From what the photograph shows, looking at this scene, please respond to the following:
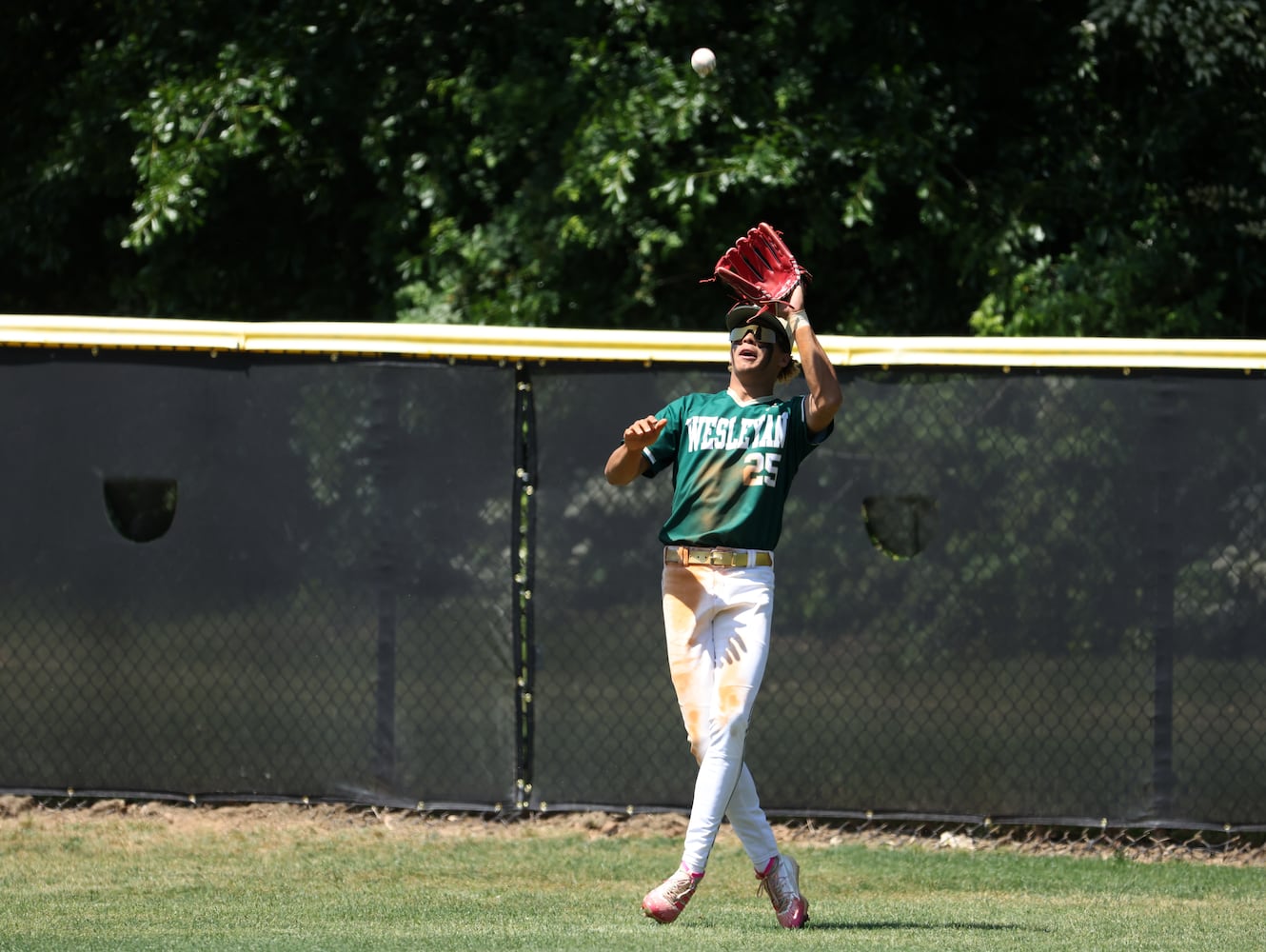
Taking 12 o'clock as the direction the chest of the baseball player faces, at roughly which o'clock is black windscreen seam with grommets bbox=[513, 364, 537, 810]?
The black windscreen seam with grommets is roughly at 5 o'clock from the baseball player.

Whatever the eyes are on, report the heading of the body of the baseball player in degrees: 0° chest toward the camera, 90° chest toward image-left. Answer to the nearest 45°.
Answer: approximately 0°

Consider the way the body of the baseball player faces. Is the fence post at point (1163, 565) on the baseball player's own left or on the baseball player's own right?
on the baseball player's own left
